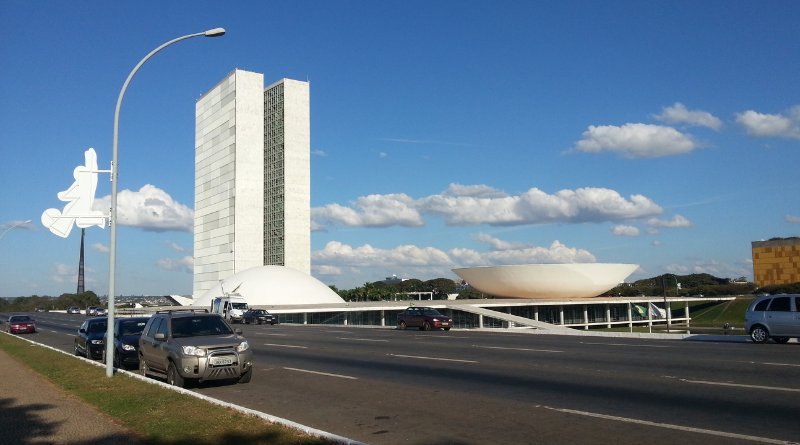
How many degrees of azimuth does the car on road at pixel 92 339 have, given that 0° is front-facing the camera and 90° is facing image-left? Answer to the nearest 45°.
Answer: approximately 315°

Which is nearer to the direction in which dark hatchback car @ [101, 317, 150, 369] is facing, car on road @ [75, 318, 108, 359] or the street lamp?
the street lamp

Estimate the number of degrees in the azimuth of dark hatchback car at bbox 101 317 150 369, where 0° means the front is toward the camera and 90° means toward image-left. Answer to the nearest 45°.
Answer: approximately 315°
